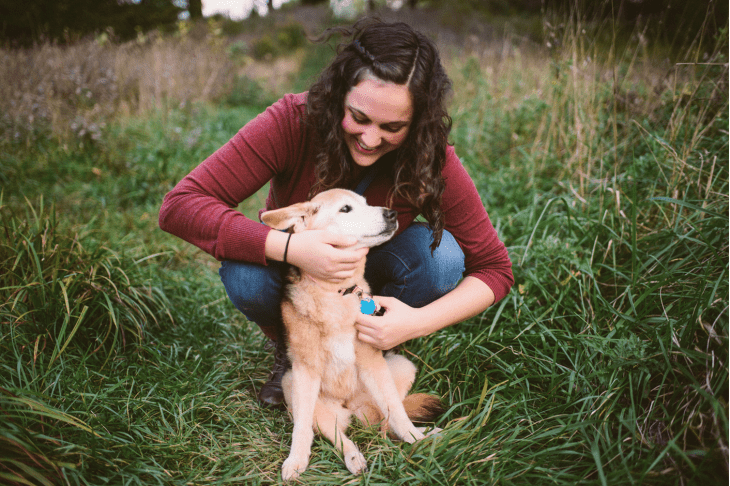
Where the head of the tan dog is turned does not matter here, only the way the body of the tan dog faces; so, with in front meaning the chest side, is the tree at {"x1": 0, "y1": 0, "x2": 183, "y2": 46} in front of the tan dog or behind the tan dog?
behind

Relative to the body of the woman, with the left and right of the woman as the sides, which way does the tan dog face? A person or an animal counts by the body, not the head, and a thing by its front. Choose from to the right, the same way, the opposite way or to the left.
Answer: the same way

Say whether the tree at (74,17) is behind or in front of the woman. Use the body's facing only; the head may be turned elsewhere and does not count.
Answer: behind

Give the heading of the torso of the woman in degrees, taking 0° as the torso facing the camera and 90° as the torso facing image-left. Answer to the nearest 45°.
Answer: approximately 0°
